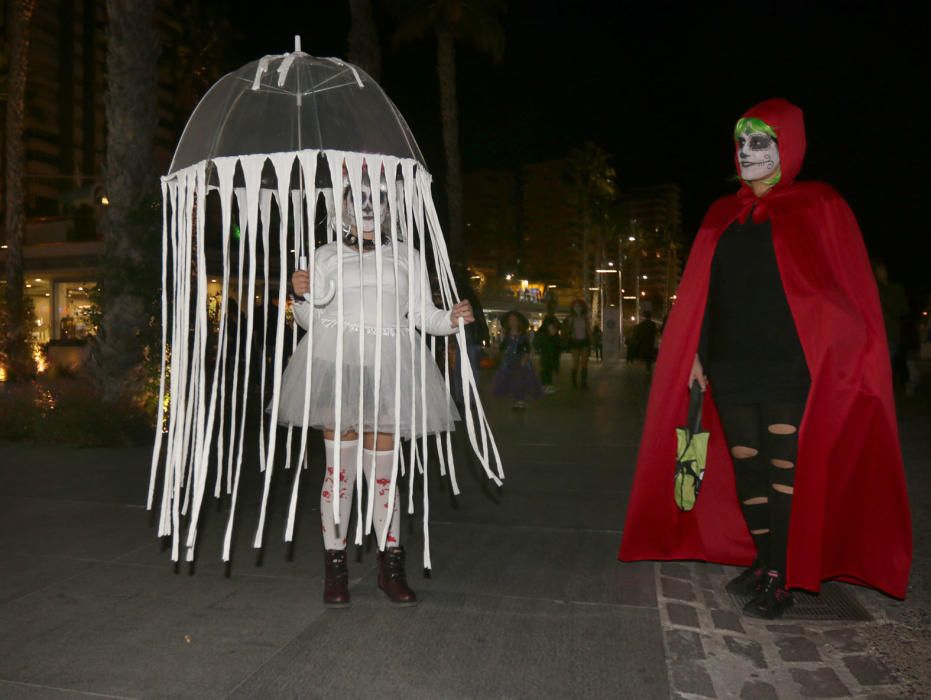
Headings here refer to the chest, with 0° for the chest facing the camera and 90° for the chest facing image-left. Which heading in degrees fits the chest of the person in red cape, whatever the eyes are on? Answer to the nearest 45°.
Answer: approximately 45°

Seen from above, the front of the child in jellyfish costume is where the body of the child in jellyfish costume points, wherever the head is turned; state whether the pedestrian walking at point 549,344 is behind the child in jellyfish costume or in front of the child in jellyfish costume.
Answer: behind

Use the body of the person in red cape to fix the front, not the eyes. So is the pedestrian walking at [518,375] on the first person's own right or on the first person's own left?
on the first person's own right

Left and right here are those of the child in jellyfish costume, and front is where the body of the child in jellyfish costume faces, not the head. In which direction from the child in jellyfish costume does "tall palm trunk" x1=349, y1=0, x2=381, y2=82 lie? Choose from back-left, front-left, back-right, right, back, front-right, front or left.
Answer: back

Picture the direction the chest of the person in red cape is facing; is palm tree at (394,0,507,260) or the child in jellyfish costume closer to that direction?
the child in jellyfish costume

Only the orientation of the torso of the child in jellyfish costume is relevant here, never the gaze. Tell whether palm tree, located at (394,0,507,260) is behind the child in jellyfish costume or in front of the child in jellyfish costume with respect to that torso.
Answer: behind

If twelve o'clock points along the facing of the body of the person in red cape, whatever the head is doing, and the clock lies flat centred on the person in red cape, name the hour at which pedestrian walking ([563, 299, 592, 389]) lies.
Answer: The pedestrian walking is roughly at 4 o'clock from the person in red cape.

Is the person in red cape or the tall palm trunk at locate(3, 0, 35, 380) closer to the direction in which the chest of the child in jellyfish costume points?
the person in red cape

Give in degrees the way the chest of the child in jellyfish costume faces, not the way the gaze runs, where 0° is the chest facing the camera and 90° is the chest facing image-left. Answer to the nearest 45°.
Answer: approximately 0°
